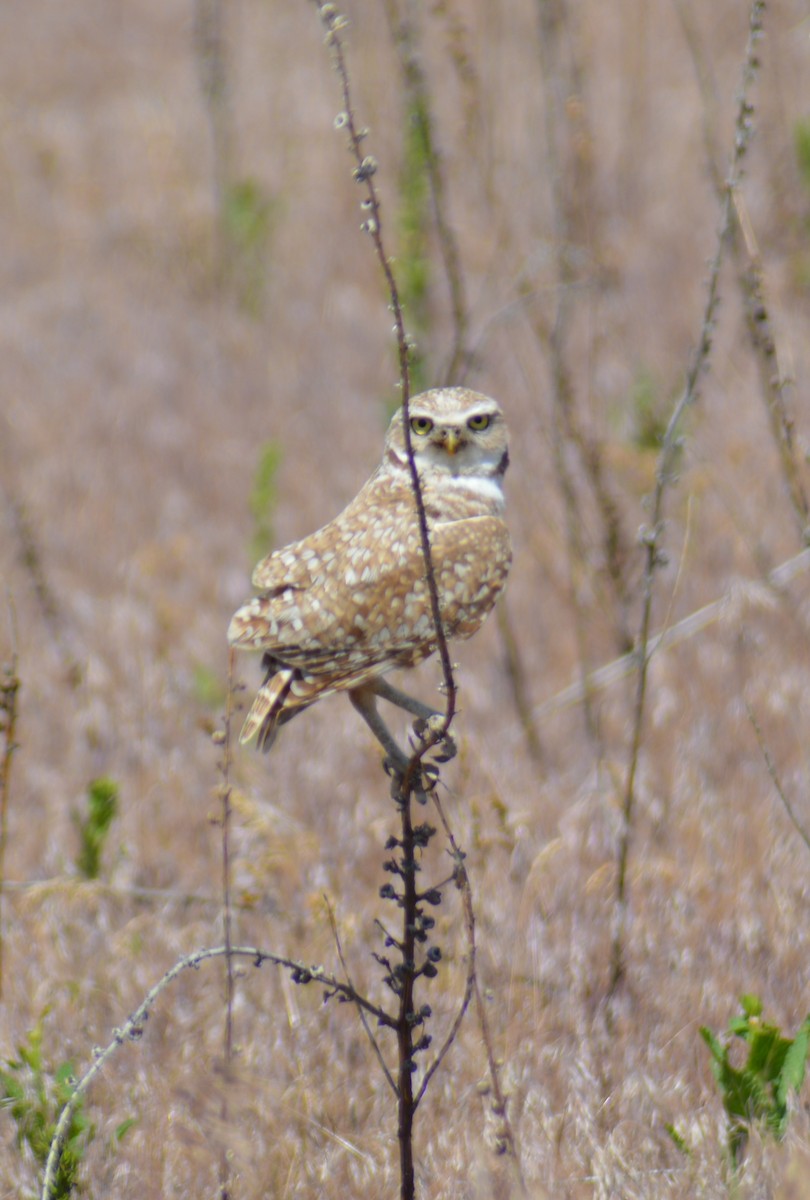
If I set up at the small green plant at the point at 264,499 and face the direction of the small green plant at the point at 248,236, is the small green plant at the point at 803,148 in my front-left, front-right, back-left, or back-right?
front-right

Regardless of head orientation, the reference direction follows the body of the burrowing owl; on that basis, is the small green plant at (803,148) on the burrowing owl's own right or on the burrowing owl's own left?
on the burrowing owl's own left

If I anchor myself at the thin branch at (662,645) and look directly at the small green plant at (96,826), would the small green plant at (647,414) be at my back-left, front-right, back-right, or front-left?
back-right

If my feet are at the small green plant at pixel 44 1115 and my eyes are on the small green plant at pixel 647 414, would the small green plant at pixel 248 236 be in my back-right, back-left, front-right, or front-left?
front-left

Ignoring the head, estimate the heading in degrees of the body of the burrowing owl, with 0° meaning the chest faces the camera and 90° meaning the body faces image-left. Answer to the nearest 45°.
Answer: approximately 270°

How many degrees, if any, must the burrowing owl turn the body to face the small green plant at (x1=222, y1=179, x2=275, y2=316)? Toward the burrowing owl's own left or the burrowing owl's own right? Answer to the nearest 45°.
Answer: approximately 90° to the burrowing owl's own left

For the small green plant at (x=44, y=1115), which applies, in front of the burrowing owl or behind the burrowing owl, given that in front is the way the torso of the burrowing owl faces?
behind
